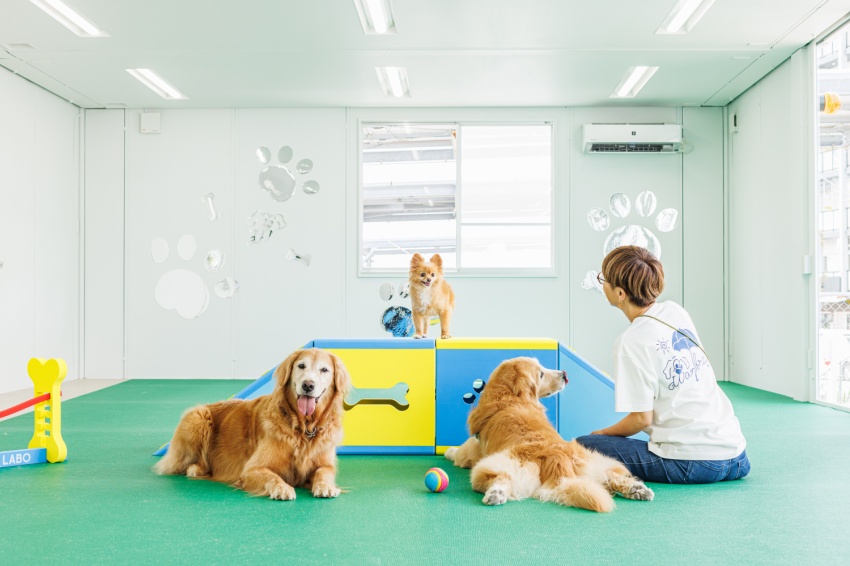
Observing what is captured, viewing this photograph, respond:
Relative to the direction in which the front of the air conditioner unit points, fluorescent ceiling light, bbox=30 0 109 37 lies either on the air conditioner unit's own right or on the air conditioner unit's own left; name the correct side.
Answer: on the air conditioner unit's own right

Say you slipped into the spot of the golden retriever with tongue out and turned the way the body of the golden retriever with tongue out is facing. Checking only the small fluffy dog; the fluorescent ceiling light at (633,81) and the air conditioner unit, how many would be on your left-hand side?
3

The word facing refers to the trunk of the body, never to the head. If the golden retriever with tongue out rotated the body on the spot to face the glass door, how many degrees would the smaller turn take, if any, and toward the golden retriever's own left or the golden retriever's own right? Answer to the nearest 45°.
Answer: approximately 45° to the golden retriever's own left

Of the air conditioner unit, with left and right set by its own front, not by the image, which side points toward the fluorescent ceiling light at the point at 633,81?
front

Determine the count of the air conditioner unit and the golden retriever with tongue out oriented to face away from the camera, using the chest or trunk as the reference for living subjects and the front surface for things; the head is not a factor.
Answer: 0

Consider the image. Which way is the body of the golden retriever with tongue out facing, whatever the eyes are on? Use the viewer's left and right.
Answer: facing the viewer and to the right of the viewer

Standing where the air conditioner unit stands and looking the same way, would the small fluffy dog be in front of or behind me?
in front

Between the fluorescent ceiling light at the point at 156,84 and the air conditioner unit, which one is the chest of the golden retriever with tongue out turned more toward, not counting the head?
the air conditioner unit

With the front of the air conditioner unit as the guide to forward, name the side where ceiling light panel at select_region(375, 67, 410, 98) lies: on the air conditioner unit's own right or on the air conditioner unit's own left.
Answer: on the air conditioner unit's own right

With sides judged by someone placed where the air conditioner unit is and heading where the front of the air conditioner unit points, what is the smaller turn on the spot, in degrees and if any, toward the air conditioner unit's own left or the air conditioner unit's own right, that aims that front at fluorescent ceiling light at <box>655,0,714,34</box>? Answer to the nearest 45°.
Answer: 0° — it already faces it

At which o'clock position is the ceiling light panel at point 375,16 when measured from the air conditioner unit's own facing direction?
The ceiling light panel is roughly at 1 o'clock from the air conditioner unit.

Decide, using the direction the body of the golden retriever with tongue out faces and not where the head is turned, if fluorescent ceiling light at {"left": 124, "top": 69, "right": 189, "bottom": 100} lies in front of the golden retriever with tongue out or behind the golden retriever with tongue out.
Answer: behind

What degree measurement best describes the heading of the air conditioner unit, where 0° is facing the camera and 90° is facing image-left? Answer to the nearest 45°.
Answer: approximately 0°

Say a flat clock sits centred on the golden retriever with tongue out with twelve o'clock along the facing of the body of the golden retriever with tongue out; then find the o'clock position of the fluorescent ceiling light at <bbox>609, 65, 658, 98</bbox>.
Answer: The fluorescent ceiling light is roughly at 9 o'clock from the golden retriever with tongue out.
